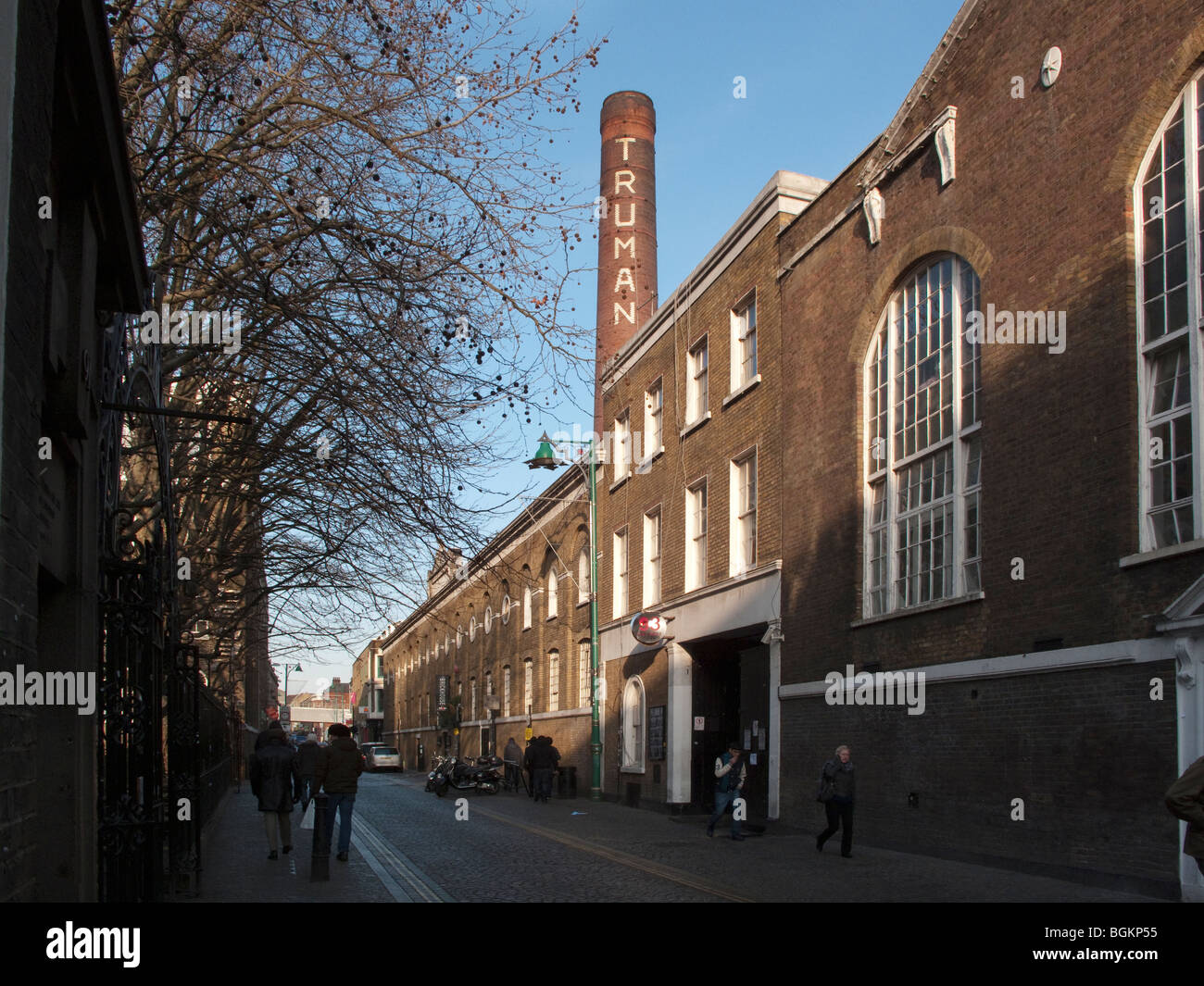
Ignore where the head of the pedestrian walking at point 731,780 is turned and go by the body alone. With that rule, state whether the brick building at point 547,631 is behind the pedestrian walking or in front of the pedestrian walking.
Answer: behind

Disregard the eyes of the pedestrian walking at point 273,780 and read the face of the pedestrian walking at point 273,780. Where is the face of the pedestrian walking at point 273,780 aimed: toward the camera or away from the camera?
away from the camera

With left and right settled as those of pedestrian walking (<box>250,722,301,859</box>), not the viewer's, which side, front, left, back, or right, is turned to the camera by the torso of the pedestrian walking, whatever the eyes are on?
back

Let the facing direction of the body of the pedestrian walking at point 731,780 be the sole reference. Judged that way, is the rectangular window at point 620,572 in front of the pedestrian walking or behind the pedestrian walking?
behind

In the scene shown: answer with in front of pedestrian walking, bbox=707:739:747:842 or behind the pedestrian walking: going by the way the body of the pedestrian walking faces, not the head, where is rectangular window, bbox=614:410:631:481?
behind

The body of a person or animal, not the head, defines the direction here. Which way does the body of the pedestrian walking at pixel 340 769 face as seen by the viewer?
away from the camera

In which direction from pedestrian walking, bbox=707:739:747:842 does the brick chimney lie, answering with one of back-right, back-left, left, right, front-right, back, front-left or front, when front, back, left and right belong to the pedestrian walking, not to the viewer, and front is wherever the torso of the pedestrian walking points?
back-left
